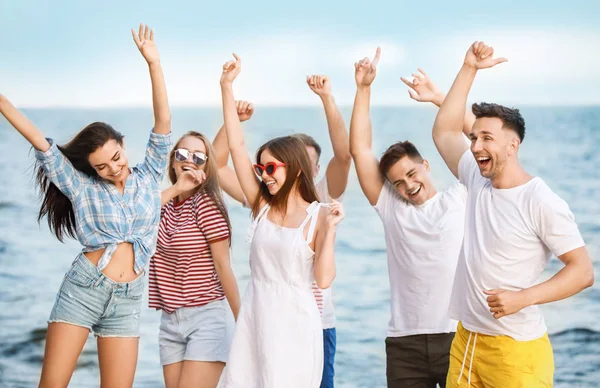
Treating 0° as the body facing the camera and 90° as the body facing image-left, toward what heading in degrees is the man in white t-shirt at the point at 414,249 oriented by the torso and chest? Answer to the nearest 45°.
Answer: approximately 0°

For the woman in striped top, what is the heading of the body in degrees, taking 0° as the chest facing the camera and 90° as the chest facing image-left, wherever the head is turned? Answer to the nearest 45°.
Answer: approximately 45°

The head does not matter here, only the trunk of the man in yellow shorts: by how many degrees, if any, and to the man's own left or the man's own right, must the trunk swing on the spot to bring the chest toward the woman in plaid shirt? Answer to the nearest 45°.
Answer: approximately 45° to the man's own right

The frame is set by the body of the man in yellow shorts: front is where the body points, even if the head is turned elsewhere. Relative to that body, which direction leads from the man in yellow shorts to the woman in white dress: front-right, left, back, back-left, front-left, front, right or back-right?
front-right

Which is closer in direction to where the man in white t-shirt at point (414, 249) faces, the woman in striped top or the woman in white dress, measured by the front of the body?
the woman in white dress

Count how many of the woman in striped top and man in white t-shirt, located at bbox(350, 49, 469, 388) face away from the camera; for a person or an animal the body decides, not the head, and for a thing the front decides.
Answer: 0

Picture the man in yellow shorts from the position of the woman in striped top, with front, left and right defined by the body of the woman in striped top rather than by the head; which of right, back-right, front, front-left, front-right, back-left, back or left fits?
left

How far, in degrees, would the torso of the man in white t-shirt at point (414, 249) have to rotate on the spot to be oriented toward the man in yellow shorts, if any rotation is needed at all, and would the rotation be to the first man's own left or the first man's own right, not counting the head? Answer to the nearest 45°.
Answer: approximately 45° to the first man's own left
